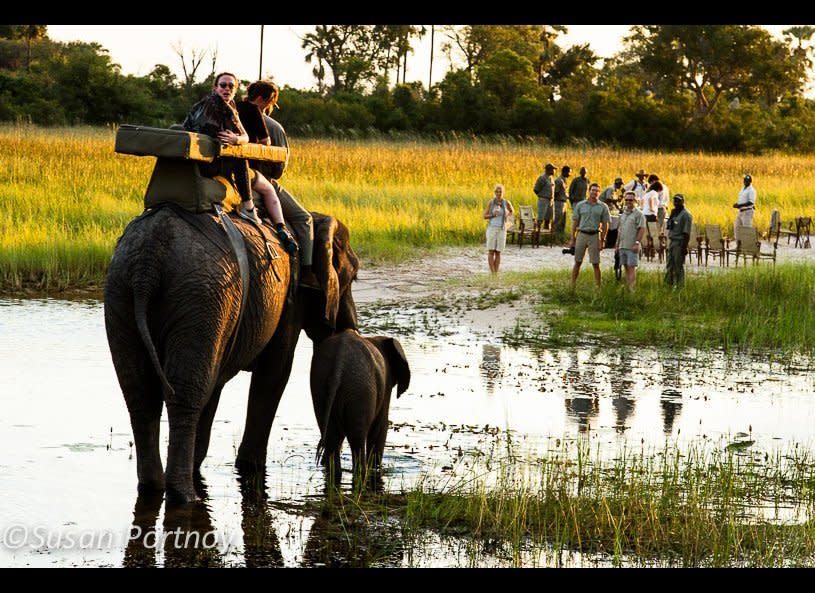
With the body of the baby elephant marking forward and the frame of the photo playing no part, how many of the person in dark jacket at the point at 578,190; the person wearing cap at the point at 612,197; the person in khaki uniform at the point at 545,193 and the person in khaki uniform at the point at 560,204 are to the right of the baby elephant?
0

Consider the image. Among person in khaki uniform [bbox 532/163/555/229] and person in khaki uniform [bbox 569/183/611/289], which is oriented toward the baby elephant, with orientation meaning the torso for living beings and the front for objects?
person in khaki uniform [bbox 569/183/611/289]

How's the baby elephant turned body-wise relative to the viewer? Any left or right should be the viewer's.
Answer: facing away from the viewer and to the right of the viewer

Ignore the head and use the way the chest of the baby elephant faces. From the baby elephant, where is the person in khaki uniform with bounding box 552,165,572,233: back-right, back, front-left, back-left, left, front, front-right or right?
front-left

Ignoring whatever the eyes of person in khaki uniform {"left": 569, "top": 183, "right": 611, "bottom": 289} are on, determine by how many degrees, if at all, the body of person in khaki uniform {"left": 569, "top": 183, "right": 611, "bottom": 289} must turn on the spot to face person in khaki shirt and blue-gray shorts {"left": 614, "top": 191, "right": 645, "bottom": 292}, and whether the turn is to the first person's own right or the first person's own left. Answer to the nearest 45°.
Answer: approximately 90° to the first person's own left

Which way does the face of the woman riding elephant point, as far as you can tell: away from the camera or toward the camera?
toward the camera

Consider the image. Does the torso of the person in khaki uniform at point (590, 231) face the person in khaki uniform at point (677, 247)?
no

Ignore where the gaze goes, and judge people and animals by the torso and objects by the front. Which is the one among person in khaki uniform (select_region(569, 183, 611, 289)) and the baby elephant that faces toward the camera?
the person in khaki uniform

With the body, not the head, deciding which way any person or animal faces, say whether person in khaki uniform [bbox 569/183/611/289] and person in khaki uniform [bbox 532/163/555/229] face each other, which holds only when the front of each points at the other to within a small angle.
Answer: no

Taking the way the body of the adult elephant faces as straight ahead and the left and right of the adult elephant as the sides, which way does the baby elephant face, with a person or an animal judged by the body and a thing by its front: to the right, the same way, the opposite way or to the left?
the same way

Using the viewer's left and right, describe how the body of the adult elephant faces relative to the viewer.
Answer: facing away from the viewer and to the right of the viewer

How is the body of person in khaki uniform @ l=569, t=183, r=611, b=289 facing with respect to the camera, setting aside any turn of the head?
toward the camera

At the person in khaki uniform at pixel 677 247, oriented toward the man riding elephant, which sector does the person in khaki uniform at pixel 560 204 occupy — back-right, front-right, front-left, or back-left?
back-right
